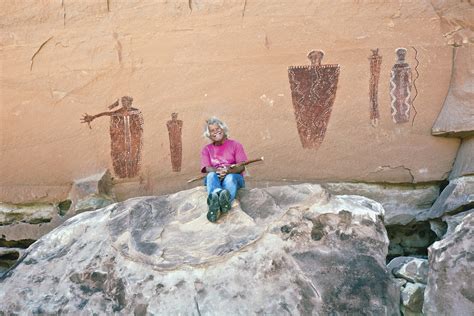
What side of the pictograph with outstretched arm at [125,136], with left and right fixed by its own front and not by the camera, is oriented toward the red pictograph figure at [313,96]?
left

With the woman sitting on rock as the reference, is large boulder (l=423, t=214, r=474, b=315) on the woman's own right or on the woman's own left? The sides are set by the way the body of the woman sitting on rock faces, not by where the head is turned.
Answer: on the woman's own left

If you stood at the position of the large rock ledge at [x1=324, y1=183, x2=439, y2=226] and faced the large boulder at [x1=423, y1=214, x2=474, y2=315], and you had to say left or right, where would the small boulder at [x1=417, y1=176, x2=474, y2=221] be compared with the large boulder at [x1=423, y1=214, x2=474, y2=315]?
left

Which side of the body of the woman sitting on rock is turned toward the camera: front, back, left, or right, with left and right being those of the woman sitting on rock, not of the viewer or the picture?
front

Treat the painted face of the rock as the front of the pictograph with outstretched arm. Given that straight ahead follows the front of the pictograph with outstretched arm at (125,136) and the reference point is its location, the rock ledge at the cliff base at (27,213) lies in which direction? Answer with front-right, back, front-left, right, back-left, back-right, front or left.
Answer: right
